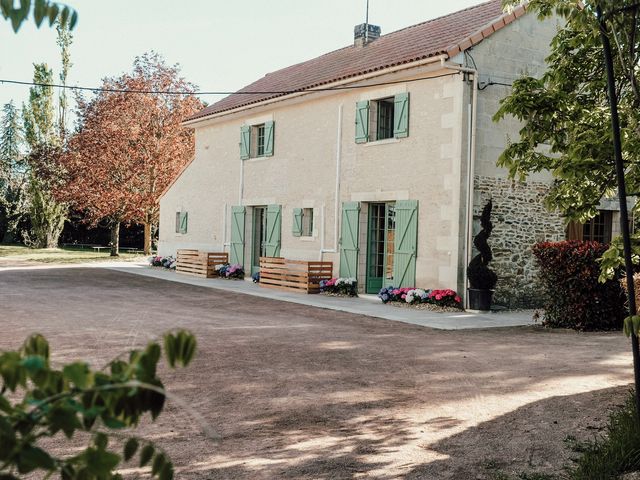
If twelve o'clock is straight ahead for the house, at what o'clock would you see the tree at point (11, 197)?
The tree is roughly at 3 o'clock from the house.

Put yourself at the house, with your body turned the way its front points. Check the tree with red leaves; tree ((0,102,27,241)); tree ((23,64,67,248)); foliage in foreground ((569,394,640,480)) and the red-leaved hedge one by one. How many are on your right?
3

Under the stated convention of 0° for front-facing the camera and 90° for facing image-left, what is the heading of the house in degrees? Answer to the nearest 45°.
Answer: approximately 45°

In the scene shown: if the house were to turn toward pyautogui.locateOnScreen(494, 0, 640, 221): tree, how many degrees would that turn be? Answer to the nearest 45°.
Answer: approximately 45° to its left

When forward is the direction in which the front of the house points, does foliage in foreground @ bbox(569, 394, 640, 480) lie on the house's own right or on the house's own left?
on the house's own left

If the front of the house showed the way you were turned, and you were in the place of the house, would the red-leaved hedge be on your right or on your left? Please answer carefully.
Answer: on your left

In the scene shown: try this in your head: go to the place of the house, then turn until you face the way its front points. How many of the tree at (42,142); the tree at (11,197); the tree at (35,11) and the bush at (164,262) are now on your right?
3

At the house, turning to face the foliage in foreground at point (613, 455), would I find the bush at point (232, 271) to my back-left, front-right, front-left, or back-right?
back-right

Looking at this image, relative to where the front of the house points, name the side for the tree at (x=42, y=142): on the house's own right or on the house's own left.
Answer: on the house's own right

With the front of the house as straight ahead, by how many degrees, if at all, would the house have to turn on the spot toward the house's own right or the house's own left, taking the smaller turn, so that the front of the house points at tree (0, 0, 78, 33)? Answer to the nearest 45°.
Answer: approximately 45° to the house's own left

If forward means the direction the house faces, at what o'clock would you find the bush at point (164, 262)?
The bush is roughly at 3 o'clock from the house.

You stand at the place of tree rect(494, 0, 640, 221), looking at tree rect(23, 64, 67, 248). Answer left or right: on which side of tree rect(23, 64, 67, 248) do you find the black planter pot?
right
